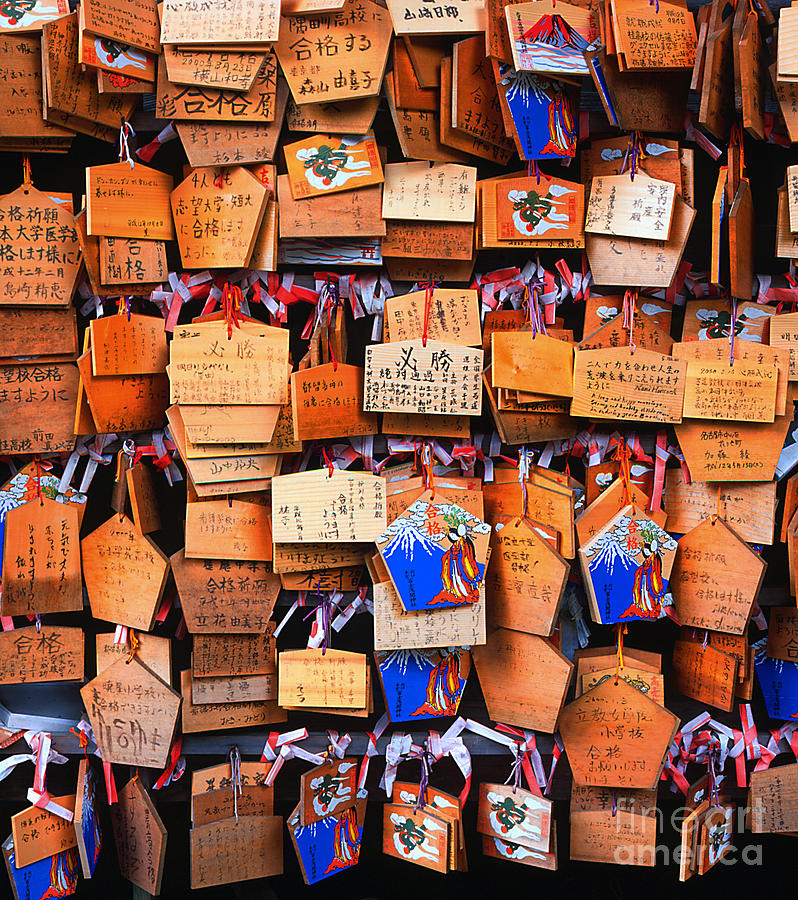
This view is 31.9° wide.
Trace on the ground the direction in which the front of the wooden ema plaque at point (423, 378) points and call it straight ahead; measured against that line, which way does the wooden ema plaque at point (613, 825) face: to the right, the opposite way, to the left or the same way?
the same way

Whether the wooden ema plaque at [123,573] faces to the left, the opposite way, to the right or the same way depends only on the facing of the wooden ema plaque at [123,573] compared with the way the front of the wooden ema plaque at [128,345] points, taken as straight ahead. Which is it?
the same way

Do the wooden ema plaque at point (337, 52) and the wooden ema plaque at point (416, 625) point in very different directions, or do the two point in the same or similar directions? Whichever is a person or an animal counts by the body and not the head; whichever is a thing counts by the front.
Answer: same or similar directions

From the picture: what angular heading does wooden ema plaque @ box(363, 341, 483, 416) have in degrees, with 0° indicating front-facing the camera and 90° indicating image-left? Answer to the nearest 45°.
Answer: approximately 0°

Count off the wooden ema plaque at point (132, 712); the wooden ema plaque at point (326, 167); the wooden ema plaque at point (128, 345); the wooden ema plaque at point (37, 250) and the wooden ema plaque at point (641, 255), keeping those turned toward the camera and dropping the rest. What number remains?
5

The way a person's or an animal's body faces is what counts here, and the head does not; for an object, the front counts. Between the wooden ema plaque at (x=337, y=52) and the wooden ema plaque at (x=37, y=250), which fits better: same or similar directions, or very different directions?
same or similar directions

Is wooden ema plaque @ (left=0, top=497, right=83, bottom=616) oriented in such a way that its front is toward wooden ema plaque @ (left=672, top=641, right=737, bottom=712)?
no

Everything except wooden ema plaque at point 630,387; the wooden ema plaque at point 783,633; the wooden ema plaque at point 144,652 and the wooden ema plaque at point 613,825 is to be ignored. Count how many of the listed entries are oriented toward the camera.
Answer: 4

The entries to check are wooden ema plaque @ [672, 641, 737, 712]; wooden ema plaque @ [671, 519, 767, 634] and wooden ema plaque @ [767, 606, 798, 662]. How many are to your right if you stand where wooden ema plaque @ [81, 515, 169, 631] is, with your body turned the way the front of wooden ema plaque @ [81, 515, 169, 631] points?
0

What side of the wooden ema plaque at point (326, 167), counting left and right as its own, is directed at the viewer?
front

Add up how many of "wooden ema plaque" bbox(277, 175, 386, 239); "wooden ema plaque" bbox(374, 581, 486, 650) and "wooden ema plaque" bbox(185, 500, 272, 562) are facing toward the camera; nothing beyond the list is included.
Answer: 3

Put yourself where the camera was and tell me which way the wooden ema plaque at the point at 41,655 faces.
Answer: facing the viewer

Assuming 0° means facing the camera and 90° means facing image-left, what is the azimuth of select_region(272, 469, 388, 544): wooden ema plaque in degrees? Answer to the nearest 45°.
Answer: approximately 0°

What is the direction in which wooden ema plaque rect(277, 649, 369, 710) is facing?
toward the camera

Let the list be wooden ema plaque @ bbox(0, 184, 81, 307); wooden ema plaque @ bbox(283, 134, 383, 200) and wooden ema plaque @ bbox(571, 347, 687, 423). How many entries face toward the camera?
3
